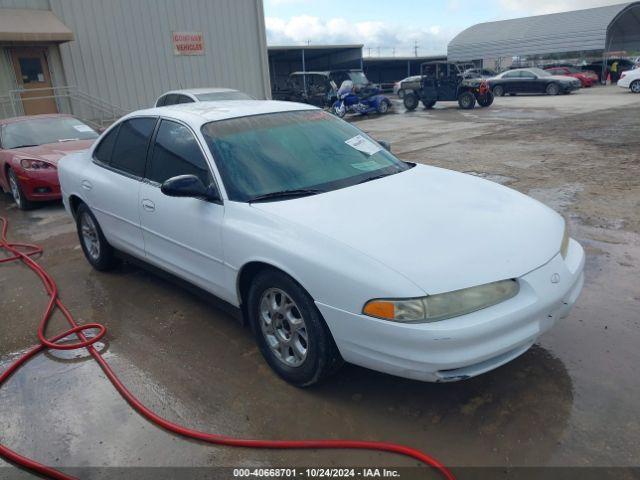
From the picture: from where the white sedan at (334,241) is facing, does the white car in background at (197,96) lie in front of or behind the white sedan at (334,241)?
behind

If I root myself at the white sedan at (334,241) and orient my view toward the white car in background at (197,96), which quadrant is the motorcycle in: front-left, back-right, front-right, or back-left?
front-right

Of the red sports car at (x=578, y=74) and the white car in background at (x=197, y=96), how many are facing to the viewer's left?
0

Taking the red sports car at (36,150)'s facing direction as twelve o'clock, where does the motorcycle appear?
The motorcycle is roughly at 9 o'clock from the red sports car.

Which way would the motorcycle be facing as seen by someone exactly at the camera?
facing the viewer and to the left of the viewer

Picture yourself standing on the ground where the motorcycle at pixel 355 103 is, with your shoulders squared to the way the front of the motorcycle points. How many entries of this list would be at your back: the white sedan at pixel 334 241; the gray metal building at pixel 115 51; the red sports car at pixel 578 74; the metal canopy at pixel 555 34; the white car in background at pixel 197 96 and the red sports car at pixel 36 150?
2

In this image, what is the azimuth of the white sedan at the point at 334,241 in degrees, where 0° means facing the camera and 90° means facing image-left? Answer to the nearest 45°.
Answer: approximately 315°

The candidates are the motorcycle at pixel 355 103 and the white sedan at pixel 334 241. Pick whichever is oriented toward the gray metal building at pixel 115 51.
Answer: the motorcycle

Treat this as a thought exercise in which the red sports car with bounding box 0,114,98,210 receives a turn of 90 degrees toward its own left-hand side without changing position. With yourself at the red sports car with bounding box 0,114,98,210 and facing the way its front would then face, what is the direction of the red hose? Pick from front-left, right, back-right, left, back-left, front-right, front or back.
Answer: back-right

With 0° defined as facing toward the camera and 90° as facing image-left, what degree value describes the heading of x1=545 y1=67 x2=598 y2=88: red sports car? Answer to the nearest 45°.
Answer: approximately 315°

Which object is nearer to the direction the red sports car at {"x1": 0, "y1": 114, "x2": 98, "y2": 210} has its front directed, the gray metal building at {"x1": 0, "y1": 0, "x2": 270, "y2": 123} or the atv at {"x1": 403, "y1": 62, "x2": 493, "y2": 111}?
the atv
